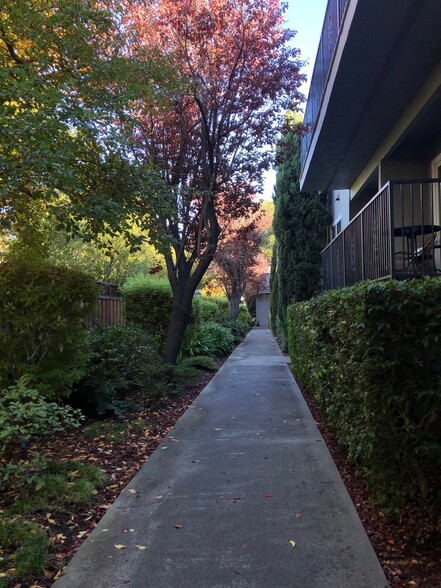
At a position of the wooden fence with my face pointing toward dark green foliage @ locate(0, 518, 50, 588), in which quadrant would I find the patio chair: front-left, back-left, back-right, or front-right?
front-left

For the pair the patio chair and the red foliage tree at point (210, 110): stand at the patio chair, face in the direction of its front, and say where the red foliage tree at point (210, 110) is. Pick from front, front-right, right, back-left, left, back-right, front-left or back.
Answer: front-right

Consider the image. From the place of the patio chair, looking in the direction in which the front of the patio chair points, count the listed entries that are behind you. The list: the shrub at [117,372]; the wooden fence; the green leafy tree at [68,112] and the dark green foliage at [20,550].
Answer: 0

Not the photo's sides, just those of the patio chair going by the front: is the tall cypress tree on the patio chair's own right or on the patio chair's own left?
on the patio chair's own right

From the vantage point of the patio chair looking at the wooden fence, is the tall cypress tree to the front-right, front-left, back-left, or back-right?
front-right

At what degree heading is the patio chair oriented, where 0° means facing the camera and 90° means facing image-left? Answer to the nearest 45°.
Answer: approximately 90°

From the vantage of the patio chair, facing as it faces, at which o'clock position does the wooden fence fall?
The wooden fence is roughly at 1 o'clock from the patio chair.

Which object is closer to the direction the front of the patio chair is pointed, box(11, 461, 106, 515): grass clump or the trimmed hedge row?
the grass clump

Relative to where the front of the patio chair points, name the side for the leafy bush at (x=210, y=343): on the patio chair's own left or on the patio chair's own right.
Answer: on the patio chair's own right

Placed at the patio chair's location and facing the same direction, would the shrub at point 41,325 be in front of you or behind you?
in front

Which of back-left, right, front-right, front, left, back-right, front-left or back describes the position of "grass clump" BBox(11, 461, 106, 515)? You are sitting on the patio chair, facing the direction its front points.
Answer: front-left

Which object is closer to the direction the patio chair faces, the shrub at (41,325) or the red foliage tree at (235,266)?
the shrub

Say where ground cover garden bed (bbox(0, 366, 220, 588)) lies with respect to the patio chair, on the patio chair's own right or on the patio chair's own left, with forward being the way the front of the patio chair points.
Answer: on the patio chair's own left

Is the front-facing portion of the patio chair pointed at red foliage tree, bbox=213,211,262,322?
no

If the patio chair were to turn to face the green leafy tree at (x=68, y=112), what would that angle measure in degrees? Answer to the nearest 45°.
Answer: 0° — it already faces it

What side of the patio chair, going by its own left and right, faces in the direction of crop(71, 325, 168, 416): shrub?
front
